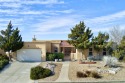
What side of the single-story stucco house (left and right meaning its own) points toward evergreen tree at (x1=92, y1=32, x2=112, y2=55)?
left

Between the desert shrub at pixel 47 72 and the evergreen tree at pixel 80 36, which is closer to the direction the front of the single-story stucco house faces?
the desert shrub

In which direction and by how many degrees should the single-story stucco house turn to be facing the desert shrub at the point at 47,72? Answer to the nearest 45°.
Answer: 0° — it already faces it

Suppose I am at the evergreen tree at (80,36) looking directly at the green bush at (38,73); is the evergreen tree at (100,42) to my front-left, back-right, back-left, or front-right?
back-left

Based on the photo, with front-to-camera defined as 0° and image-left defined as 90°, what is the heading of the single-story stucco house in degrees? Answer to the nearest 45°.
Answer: approximately 0°

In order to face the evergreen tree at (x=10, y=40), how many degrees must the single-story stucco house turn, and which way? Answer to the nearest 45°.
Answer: approximately 90° to its right

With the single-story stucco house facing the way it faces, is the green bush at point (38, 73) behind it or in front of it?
in front

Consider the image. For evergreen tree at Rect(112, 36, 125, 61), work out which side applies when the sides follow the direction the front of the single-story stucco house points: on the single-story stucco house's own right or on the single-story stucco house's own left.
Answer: on the single-story stucco house's own left
